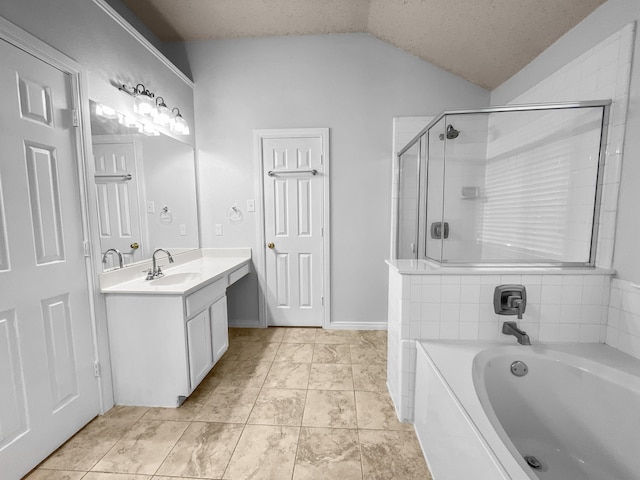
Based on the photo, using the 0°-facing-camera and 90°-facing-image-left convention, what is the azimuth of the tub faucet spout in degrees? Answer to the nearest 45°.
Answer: approximately 315°

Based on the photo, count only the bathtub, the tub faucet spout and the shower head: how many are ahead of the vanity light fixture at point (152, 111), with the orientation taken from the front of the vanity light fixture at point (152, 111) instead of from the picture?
3

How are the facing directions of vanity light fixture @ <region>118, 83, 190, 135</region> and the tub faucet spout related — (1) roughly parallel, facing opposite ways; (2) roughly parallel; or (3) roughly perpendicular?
roughly perpendicular

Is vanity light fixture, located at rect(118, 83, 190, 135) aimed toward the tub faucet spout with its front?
yes

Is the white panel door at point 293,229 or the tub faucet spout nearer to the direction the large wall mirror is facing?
the tub faucet spout

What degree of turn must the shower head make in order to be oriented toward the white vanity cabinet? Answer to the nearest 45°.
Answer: approximately 90° to its right

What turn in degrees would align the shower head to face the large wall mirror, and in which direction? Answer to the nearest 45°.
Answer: approximately 90° to its right

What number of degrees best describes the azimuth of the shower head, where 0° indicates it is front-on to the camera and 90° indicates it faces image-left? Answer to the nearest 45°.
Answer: approximately 315°
